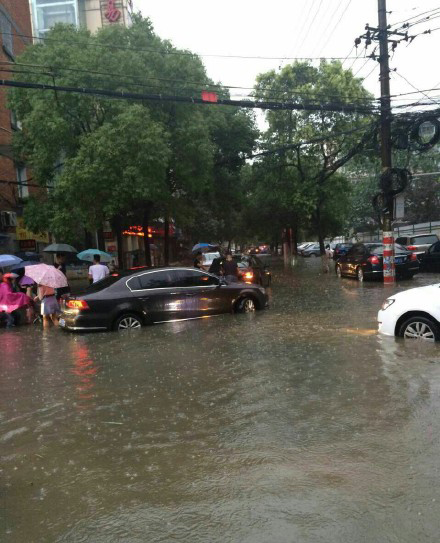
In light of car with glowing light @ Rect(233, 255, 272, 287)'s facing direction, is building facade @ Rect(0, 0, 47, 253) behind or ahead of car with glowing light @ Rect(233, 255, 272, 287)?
behind

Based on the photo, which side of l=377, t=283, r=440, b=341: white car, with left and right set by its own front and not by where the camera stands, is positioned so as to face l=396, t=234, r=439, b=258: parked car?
right

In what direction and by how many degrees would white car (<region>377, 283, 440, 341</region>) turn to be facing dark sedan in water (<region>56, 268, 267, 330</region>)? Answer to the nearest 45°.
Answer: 0° — it already faces it

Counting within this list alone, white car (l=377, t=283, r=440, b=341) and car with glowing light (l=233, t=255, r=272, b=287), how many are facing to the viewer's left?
1

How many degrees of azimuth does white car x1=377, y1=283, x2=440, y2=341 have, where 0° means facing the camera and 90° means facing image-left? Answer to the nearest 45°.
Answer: approximately 90°

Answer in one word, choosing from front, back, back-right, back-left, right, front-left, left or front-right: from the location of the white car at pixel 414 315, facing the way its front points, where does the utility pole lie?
right

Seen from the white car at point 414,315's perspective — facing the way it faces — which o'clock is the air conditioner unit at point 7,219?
The air conditioner unit is roughly at 1 o'clock from the white car.

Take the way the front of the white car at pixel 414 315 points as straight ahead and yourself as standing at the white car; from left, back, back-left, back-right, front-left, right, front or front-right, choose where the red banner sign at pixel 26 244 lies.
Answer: front-right
